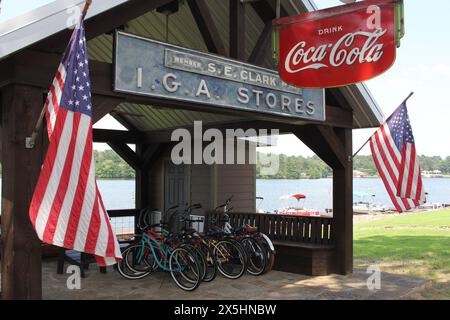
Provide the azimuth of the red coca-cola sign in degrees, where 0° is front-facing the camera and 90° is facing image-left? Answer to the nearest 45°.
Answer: approximately 45°

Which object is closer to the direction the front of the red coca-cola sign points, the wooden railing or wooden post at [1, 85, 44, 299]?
the wooden post

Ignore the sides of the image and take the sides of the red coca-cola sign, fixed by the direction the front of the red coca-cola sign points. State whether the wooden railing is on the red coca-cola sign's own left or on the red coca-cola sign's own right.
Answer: on the red coca-cola sign's own right

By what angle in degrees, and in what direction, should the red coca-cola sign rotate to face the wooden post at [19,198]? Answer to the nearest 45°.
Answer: approximately 90° to its right
